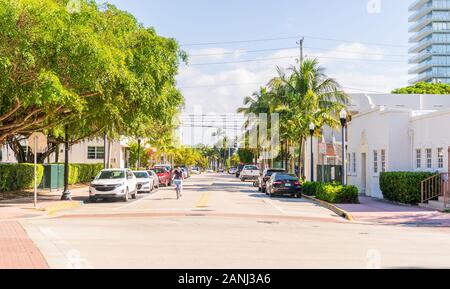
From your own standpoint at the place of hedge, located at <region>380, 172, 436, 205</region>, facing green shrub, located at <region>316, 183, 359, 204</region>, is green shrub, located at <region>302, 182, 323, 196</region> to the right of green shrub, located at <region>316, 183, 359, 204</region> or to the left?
right

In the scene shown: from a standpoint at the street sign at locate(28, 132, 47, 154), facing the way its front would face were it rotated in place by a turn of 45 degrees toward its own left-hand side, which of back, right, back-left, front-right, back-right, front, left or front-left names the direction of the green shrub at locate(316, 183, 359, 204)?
back-right

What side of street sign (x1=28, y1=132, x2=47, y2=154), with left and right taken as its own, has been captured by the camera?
back

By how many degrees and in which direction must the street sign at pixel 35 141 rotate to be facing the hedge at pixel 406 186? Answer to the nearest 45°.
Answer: approximately 90° to its right

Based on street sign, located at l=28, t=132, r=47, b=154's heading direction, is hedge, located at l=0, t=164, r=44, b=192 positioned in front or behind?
in front

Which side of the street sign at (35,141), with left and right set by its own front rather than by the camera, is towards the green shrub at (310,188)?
right
